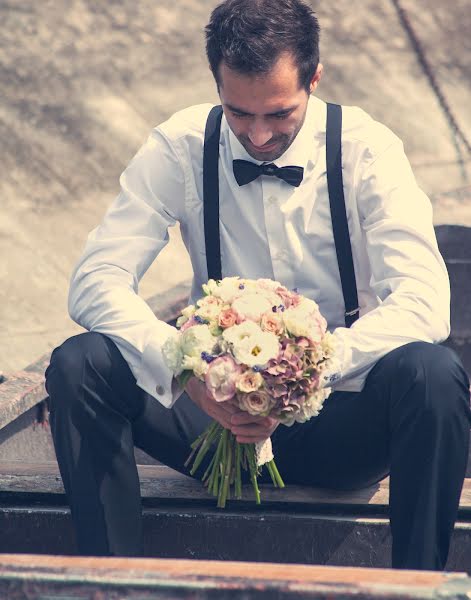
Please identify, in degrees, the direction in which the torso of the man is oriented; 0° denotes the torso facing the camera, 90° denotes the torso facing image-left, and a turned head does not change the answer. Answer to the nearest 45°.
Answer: approximately 0°
